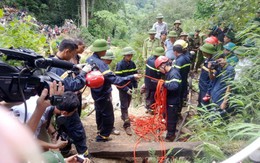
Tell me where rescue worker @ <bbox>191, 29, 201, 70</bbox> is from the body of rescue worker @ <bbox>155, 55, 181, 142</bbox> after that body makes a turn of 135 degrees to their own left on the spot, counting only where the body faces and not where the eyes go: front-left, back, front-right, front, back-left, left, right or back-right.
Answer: back-left

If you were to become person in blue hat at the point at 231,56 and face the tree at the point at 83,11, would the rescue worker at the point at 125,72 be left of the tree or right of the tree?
left

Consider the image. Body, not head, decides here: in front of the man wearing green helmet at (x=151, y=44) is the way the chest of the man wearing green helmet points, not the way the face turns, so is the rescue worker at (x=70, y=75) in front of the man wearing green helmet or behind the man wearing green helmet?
in front

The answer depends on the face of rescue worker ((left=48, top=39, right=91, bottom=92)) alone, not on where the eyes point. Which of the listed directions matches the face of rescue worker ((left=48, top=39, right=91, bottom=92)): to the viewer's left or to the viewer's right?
to the viewer's right

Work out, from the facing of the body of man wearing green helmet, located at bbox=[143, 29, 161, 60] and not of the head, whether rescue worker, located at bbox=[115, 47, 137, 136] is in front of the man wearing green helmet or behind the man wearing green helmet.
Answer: in front

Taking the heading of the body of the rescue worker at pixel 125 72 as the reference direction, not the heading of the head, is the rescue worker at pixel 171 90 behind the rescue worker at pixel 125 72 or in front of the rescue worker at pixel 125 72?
in front

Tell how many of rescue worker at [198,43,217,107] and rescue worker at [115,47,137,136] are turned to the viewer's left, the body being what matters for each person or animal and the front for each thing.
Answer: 1
